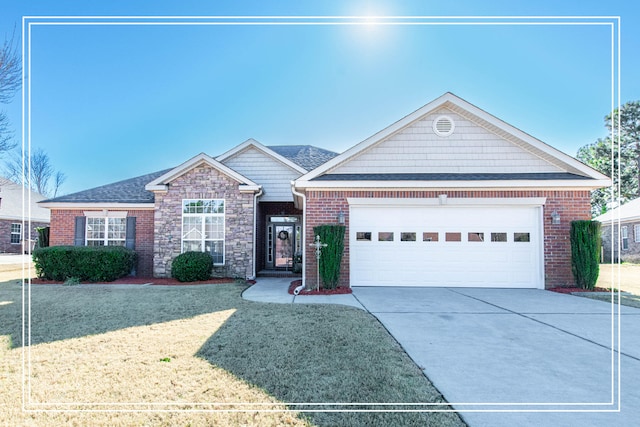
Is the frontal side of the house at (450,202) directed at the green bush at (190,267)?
no

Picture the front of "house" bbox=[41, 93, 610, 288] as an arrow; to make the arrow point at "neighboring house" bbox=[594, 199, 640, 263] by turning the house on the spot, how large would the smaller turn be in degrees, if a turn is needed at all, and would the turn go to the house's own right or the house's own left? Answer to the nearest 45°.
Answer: approximately 135° to the house's own left

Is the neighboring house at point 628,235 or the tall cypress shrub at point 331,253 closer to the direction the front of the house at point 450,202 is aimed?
the tall cypress shrub

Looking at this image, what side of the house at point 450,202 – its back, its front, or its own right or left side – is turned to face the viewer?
front

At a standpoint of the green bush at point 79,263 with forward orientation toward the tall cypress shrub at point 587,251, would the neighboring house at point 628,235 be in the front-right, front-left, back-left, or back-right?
front-left

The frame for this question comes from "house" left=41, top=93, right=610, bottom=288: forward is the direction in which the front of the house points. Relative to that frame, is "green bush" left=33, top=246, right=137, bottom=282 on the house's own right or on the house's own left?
on the house's own right

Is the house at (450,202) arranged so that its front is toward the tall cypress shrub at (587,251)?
no

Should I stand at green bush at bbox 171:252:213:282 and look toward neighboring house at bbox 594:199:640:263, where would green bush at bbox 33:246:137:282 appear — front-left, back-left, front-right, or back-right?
back-left
